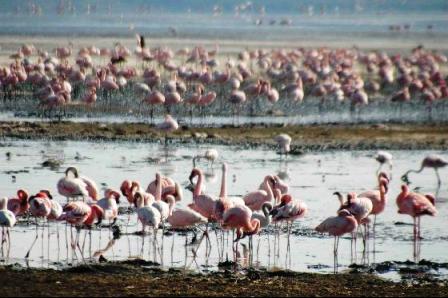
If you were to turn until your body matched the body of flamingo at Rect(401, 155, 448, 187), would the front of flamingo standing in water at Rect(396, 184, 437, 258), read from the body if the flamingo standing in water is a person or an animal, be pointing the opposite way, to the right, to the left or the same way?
the same way

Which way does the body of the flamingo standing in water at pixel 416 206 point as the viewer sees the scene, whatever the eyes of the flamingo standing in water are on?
to the viewer's left

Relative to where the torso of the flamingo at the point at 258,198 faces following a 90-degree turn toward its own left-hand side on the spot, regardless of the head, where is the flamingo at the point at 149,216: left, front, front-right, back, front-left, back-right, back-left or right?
back-left

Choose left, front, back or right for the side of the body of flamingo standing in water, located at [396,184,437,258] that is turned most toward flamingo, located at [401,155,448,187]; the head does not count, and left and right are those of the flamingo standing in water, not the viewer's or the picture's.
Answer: right

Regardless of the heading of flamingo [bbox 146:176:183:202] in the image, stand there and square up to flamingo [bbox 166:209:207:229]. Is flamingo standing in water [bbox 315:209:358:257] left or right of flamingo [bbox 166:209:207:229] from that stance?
left

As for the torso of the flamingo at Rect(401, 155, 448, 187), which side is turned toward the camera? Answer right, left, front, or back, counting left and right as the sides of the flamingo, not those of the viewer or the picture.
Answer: left

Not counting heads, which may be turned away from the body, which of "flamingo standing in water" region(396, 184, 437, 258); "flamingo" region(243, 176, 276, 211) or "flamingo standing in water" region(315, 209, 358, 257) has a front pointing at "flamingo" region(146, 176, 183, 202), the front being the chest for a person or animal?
"flamingo standing in water" region(396, 184, 437, 258)

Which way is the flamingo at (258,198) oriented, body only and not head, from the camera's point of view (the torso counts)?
to the viewer's right

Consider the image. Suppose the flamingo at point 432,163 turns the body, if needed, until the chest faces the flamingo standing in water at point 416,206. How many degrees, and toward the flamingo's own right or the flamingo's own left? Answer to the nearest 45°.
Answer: approximately 90° to the flamingo's own left

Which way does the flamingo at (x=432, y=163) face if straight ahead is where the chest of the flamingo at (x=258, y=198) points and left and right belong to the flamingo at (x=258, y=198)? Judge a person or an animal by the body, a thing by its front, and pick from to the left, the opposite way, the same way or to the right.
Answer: the opposite way

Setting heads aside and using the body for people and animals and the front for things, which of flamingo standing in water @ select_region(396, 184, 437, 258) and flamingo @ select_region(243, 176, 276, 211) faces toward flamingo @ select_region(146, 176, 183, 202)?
the flamingo standing in water

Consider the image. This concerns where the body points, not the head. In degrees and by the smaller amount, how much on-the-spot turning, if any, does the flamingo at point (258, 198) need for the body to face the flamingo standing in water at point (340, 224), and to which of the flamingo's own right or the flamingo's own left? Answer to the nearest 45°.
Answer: approximately 45° to the flamingo's own right
